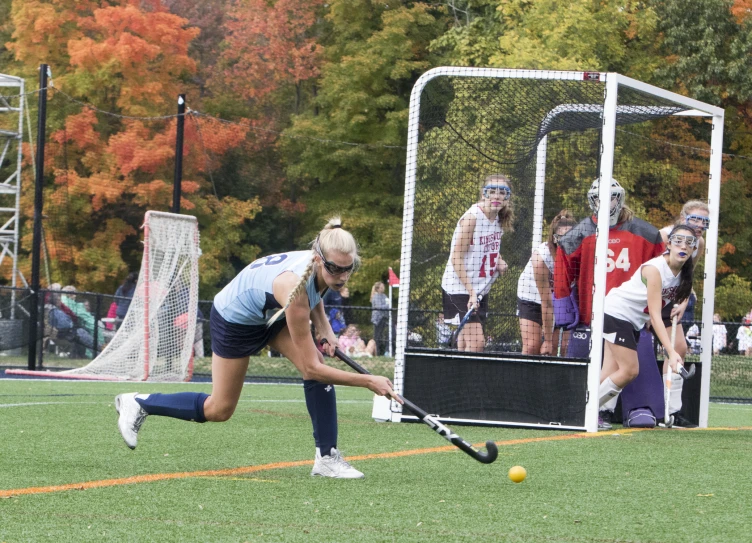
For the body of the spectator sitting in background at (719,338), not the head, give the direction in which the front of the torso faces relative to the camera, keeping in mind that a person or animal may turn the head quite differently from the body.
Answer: toward the camera

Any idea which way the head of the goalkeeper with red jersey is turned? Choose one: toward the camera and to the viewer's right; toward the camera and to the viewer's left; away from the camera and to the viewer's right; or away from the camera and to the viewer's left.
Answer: toward the camera and to the viewer's left

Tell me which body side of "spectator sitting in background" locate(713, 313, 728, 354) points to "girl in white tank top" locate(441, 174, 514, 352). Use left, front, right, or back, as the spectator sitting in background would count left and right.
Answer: front

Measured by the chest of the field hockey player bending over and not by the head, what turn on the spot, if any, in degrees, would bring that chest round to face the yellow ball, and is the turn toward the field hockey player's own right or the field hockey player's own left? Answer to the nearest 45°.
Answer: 0° — they already face it

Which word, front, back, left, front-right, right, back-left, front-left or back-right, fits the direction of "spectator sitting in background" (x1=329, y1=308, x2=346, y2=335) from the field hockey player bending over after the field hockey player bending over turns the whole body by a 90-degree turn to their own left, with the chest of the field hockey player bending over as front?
front

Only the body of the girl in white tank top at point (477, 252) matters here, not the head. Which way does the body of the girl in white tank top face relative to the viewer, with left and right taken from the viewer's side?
facing the viewer and to the right of the viewer

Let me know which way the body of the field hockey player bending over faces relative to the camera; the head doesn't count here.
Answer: to the viewer's right

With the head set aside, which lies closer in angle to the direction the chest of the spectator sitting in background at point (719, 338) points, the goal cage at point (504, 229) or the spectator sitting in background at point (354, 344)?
the goal cage

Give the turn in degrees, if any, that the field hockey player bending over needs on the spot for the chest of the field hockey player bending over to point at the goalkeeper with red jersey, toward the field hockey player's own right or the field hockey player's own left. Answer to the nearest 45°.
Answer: approximately 45° to the field hockey player's own left

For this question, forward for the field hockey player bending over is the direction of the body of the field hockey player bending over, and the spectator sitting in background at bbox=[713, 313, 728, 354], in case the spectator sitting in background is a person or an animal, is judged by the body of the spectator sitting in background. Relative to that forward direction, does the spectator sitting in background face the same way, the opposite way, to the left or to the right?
to the right

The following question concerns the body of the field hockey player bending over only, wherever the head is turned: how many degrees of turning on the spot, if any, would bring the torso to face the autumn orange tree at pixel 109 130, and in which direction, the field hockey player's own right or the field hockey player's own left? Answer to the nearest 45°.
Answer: approximately 90° to the field hockey player's own left
